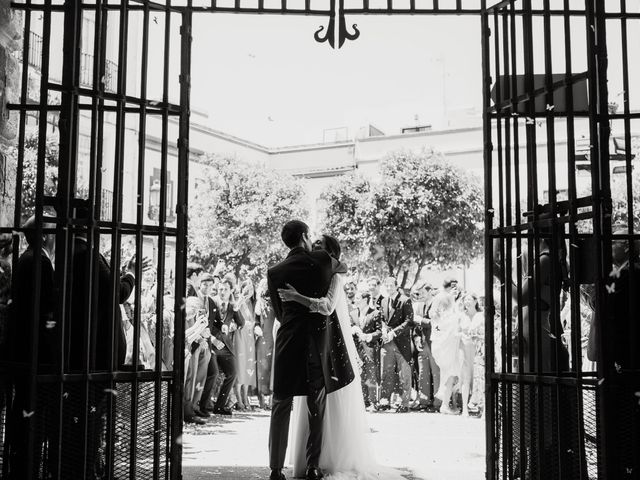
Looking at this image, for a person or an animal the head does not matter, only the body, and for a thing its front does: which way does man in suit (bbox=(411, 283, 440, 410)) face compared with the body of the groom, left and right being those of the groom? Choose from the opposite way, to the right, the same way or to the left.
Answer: the opposite way

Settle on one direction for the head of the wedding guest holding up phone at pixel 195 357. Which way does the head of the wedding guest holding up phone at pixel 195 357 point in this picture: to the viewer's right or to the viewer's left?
to the viewer's right

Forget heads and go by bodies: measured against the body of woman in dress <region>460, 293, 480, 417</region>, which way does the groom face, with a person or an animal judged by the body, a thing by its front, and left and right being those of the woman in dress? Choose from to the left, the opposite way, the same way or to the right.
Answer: the opposite way

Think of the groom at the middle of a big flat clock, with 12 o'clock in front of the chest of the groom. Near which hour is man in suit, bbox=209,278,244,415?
The man in suit is roughly at 10 o'clock from the groom.

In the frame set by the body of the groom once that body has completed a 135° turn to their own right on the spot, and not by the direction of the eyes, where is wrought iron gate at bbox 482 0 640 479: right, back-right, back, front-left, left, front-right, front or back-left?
front-left

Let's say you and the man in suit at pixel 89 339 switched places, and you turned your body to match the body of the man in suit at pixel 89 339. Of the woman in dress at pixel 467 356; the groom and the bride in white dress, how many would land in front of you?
3

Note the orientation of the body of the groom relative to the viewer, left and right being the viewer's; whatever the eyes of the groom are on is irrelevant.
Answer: facing away from the viewer and to the right of the viewer

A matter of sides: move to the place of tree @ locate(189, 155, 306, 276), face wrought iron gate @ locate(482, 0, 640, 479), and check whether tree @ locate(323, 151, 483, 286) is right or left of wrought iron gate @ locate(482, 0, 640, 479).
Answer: left
